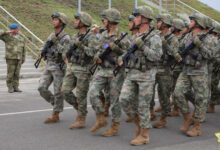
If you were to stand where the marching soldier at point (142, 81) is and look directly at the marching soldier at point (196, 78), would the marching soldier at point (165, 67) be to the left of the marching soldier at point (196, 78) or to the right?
left

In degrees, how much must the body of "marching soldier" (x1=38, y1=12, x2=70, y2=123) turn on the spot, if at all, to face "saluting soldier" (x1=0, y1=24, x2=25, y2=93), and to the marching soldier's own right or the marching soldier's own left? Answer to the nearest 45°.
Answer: approximately 135° to the marching soldier's own right

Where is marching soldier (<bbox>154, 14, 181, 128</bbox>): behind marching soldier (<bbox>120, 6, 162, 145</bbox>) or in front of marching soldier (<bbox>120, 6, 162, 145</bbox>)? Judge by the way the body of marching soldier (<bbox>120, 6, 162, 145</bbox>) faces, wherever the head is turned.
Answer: behind

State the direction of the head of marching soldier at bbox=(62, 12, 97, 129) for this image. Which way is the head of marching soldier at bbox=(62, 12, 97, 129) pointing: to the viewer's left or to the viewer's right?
to the viewer's left

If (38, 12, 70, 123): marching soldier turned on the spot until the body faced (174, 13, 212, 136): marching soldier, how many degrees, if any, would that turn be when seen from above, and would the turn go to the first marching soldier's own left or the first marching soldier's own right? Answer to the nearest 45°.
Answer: approximately 90° to the first marching soldier's own left

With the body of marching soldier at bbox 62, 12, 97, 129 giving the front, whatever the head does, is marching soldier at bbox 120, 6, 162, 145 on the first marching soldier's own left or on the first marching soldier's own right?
on the first marching soldier's own left

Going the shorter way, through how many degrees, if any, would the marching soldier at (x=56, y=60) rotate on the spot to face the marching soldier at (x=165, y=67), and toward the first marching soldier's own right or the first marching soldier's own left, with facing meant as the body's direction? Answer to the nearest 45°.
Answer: approximately 135° to the first marching soldier's own left

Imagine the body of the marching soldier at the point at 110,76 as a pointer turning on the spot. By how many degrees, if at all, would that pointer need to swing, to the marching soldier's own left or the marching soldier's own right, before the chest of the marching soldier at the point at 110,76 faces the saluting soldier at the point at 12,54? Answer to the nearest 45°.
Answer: approximately 90° to the marching soldier's own right

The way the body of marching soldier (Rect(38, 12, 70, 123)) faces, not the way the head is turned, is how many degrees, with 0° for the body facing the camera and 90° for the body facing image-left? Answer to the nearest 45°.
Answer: approximately 45°

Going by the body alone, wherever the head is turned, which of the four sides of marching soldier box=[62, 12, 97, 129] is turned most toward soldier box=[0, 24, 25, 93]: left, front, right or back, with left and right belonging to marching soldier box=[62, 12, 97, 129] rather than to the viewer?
right

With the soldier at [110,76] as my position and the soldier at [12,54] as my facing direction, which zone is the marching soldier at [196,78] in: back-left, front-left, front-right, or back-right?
back-right
